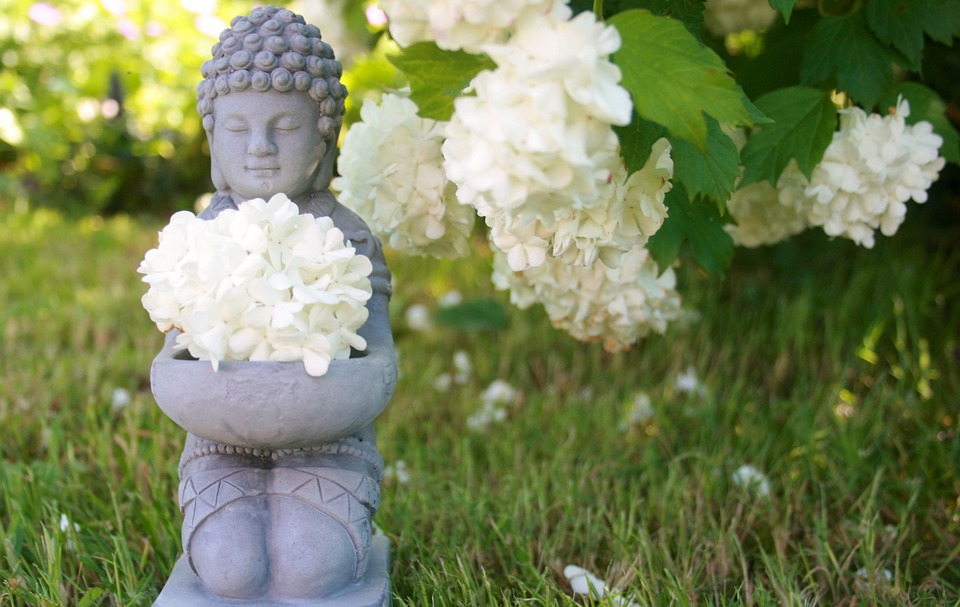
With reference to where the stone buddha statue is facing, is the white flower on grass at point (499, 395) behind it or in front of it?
behind

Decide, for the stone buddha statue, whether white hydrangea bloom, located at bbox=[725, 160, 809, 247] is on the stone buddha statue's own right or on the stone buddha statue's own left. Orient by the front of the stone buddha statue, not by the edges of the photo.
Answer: on the stone buddha statue's own left

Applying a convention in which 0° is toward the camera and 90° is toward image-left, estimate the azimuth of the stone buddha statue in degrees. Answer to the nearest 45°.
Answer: approximately 0°

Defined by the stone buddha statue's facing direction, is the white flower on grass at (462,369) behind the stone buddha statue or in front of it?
behind

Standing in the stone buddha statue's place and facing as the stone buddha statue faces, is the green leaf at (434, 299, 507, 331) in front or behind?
behind

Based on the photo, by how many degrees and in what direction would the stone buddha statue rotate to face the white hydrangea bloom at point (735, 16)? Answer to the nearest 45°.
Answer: approximately 135° to its left

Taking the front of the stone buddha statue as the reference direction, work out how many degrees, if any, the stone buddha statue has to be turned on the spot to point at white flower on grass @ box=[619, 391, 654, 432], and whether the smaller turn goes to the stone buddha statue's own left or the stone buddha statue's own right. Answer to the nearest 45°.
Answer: approximately 135° to the stone buddha statue's own left

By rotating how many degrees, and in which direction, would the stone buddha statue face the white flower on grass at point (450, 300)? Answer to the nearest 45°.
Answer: approximately 180°
